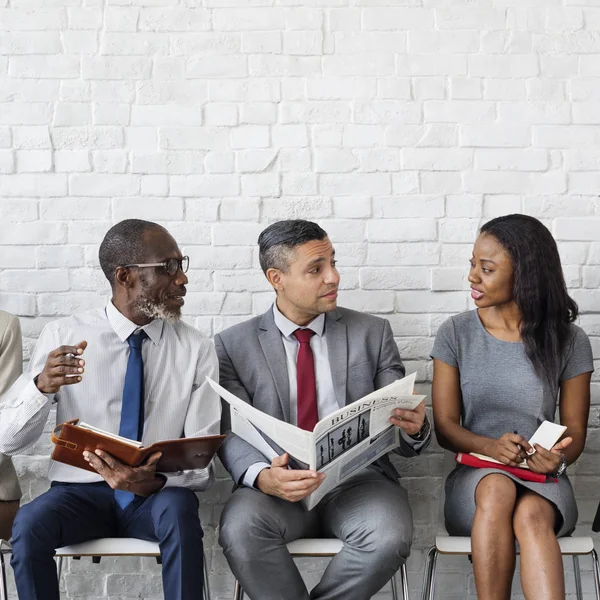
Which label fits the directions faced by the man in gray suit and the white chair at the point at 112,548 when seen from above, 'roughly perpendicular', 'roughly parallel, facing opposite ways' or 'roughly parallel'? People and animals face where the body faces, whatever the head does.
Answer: roughly parallel

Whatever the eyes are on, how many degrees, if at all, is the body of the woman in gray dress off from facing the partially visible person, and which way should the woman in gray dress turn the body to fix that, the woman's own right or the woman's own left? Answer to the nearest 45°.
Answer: approximately 90° to the woman's own right

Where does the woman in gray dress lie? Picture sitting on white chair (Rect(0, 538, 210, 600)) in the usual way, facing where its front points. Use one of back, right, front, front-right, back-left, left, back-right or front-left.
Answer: left

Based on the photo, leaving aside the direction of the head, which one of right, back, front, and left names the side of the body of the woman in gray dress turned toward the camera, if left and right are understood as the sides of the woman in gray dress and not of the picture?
front

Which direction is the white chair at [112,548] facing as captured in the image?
toward the camera

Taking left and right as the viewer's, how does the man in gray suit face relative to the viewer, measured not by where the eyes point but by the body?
facing the viewer

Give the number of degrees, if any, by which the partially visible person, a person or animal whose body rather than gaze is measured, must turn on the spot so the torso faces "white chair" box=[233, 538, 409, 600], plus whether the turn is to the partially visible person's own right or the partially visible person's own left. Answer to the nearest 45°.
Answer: approximately 45° to the partially visible person's own left
